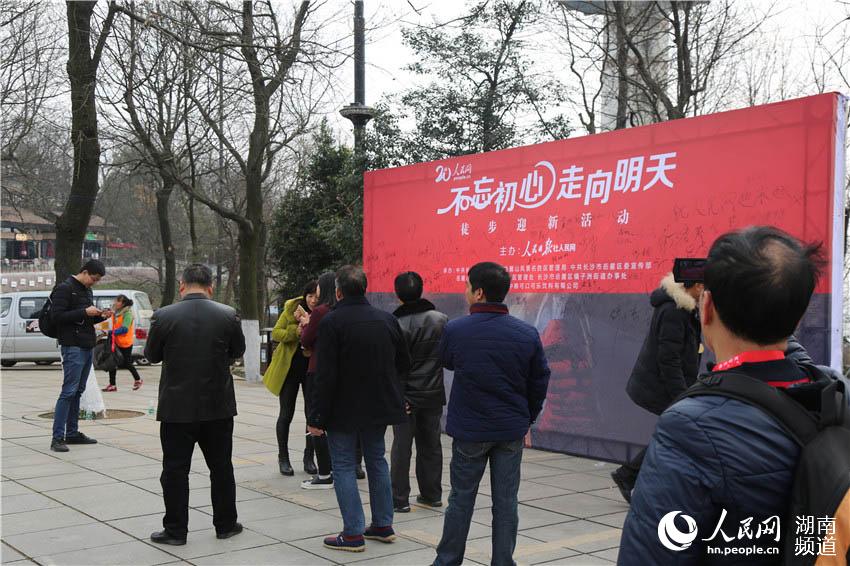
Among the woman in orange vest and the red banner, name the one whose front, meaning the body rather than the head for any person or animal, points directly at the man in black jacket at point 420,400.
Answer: the red banner

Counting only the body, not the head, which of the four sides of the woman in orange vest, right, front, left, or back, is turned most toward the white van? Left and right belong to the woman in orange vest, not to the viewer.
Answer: right

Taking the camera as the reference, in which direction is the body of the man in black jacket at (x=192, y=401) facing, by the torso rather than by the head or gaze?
away from the camera

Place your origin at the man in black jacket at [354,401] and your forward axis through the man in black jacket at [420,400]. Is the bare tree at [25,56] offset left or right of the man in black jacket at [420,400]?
left

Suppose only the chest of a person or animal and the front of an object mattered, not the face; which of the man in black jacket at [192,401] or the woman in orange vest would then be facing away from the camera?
the man in black jacket

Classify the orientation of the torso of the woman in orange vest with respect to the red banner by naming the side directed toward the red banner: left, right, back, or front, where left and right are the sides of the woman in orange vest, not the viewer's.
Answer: left

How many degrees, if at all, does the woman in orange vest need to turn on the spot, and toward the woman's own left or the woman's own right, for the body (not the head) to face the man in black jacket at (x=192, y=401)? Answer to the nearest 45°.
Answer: approximately 90° to the woman's own left

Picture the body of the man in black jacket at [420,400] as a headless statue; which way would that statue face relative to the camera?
away from the camera

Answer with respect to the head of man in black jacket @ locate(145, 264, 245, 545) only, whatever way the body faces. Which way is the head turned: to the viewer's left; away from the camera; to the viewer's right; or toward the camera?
away from the camera

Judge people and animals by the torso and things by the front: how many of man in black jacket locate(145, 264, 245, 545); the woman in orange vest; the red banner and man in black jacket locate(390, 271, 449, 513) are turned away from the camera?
2

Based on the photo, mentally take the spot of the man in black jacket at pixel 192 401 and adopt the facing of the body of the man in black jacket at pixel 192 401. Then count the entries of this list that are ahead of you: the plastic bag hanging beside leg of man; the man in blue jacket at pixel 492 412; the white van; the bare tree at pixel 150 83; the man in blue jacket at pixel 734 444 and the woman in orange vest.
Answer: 4
